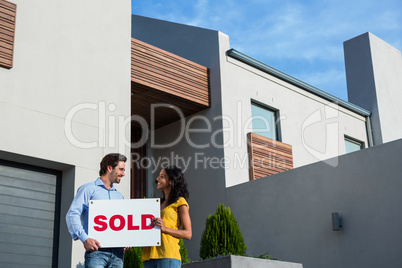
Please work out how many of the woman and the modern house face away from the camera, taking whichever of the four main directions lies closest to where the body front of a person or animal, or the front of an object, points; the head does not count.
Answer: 0

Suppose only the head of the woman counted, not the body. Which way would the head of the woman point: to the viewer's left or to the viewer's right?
to the viewer's left

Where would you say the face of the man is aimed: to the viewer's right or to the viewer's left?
to the viewer's right

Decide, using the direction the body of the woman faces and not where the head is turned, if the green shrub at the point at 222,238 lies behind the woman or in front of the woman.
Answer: behind

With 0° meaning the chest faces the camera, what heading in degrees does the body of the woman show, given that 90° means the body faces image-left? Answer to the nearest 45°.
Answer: approximately 45°

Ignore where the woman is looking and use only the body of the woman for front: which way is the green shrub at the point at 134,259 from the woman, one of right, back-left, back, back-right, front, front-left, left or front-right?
back-right

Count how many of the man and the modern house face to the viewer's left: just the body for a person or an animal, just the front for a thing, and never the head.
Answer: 0

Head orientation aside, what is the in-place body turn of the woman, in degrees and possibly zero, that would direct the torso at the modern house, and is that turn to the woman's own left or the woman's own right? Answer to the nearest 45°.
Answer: approximately 135° to the woman's own right

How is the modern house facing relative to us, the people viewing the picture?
facing the viewer and to the right of the viewer

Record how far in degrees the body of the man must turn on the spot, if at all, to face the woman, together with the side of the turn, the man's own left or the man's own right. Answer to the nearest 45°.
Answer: approximately 45° to the man's own left

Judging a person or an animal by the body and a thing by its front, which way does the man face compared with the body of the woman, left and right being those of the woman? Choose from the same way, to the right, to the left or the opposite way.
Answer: to the left
